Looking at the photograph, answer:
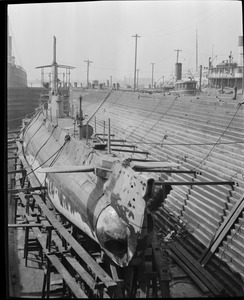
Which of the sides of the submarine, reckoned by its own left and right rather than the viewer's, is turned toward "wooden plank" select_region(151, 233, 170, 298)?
front

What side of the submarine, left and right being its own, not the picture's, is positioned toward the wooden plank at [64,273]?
front

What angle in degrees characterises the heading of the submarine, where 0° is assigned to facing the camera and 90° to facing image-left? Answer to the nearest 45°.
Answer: approximately 315°

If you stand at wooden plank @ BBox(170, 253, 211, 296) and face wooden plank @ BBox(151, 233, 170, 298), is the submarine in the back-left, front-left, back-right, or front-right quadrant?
front-right

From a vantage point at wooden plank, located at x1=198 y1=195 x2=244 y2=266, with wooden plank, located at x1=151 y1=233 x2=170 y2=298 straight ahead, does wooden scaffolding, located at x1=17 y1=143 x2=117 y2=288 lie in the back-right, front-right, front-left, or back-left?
front-right

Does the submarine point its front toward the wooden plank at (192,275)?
no
